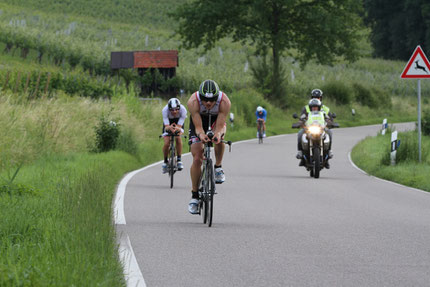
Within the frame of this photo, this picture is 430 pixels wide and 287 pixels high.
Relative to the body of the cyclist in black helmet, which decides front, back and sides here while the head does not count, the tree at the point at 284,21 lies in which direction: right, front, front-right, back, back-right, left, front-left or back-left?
back

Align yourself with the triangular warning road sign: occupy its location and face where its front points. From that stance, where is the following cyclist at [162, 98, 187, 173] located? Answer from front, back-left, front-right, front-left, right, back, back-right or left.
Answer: front-right

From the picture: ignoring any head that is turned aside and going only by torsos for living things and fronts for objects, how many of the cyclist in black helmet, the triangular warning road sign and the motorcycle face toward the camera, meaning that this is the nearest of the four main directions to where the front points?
3

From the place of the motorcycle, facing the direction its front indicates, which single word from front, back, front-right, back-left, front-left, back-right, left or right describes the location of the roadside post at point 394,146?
back-left

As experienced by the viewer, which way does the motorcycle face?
facing the viewer

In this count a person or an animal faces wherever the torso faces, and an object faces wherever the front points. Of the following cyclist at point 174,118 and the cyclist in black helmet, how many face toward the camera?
2

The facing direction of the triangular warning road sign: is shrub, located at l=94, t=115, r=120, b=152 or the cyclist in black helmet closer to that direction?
the cyclist in black helmet

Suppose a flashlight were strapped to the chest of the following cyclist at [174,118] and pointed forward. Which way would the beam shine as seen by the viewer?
toward the camera
